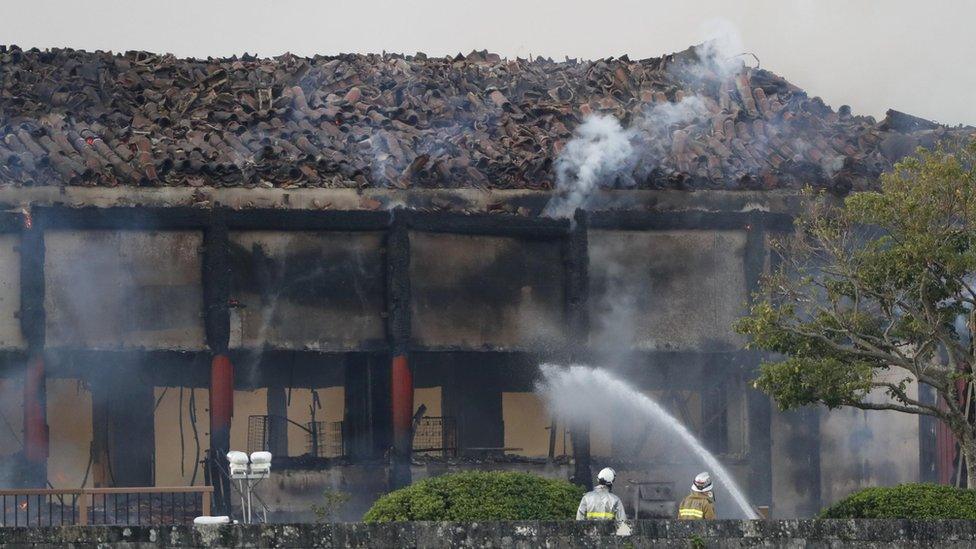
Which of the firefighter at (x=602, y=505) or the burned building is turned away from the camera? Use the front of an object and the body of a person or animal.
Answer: the firefighter

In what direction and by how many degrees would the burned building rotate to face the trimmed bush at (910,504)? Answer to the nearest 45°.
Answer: approximately 45° to its left

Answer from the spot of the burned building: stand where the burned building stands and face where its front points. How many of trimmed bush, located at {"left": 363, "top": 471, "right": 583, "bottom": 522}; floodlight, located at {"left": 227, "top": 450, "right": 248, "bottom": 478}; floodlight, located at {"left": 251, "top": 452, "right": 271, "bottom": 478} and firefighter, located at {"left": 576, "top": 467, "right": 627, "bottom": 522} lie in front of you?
4

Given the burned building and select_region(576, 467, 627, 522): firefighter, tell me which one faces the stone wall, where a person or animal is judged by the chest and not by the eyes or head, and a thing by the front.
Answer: the burned building

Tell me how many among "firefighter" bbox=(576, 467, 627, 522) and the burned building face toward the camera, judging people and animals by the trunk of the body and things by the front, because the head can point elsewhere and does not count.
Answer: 1

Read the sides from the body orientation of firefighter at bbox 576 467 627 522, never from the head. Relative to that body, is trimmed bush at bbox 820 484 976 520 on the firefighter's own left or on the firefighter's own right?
on the firefighter's own right

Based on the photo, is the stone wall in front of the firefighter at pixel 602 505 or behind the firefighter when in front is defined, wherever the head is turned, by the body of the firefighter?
behind

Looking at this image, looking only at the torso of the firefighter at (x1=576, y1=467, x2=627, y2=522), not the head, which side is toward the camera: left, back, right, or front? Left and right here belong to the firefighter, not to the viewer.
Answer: back

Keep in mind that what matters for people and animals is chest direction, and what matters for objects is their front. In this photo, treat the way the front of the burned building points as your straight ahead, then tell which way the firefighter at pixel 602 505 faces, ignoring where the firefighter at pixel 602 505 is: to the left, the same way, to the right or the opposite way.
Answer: the opposite way

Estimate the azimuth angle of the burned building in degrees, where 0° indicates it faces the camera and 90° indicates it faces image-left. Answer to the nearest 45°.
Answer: approximately 0°

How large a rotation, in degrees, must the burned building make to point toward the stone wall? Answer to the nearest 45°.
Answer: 0° — it already faces it

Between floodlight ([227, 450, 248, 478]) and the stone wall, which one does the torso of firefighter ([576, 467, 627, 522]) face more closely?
the floodlight
